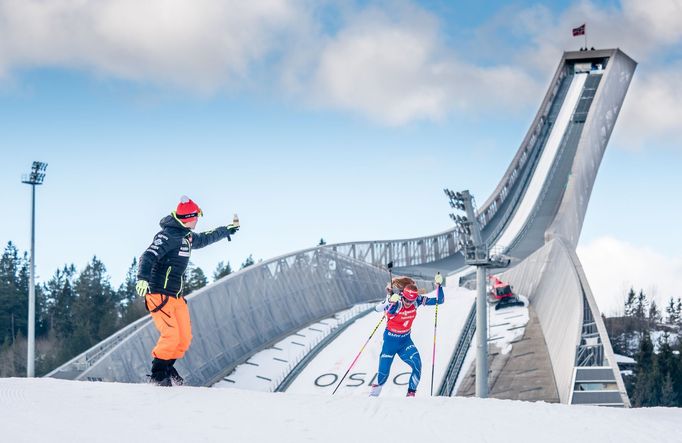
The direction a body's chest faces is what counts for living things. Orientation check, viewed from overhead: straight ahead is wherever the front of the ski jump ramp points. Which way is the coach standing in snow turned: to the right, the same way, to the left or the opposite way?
to the left

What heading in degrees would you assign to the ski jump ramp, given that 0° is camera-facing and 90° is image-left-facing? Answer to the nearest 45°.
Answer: approximately 45°

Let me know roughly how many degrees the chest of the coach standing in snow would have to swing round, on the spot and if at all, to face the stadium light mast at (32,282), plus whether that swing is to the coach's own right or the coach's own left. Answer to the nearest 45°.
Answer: approximately 135° to the coach's own left

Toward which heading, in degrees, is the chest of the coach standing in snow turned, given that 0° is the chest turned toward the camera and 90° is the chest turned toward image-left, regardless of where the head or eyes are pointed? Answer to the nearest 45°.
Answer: approximately 315°
